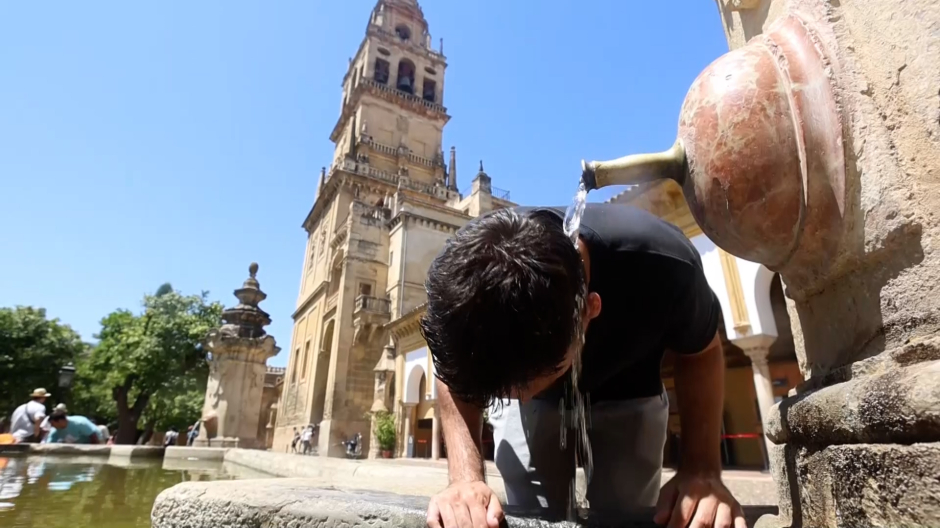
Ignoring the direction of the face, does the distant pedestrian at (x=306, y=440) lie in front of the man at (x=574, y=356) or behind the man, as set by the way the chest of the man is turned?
behind

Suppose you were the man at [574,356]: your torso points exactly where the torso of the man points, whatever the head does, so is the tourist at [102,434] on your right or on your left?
on your right

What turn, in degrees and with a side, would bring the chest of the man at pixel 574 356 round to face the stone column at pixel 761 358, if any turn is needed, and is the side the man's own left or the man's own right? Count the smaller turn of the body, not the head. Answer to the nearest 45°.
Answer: approximately 180°

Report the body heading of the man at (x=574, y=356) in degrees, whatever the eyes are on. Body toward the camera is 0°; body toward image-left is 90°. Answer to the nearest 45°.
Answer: approximately 0°

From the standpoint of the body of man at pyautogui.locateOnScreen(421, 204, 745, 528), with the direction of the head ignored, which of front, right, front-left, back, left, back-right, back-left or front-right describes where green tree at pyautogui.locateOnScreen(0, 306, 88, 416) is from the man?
back-right

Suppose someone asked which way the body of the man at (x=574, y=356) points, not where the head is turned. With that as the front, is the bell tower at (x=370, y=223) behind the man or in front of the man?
behind

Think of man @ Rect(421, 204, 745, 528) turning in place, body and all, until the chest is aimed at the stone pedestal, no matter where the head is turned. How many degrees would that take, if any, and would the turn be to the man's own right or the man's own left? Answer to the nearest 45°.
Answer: approximately 135° to the man's own right

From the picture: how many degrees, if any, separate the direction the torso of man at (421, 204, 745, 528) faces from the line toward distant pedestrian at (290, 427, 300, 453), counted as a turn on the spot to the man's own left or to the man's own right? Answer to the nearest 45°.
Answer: approximately 135° to the man's own right

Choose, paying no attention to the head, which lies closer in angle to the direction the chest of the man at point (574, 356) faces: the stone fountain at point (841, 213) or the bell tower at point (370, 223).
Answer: the stone fountain
